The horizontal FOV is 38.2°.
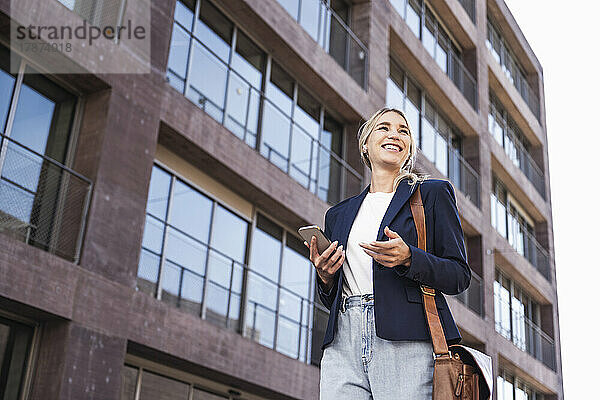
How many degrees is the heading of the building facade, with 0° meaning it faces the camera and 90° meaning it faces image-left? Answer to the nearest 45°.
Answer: approximately 315°

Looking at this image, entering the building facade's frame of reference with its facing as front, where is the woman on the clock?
The woman is roughly at 1 o'clock from the building facade.
